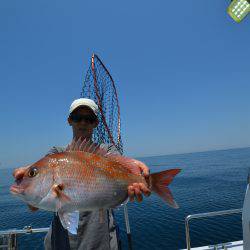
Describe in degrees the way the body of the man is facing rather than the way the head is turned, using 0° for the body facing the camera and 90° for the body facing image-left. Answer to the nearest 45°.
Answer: approximately 0°
